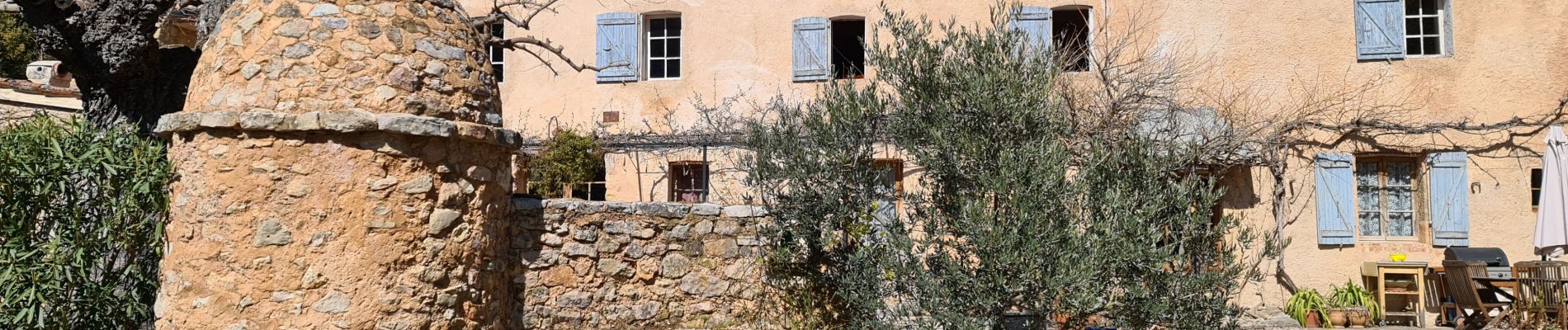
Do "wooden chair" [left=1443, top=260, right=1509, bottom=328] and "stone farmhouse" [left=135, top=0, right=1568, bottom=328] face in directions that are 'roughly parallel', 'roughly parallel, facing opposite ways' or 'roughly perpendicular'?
roughly perpendicular

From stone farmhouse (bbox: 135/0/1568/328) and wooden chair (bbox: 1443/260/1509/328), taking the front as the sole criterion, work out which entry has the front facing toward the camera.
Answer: the stone farmhouse

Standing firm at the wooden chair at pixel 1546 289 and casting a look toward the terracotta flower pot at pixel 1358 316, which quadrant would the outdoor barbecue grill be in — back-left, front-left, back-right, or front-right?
front-right

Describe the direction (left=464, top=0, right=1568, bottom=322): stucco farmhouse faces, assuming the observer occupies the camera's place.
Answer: facing the viewer

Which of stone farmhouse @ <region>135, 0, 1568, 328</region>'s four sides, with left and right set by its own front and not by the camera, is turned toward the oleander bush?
right

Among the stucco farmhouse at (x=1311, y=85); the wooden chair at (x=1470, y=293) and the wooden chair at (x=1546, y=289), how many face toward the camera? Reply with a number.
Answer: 1

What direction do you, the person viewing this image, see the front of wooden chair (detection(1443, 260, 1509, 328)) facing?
facing away from the viewer and to the right of the viewer

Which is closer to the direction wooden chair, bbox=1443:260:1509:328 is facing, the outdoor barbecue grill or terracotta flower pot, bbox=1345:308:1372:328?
the outdoor barbecue grill

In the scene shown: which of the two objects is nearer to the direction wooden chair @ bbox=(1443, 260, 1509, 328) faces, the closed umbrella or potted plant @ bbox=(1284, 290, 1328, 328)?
the closed umbrella
